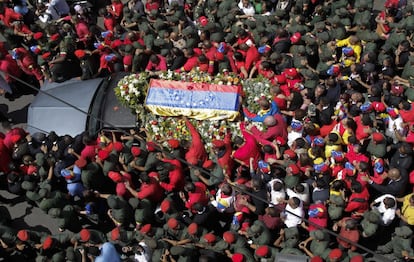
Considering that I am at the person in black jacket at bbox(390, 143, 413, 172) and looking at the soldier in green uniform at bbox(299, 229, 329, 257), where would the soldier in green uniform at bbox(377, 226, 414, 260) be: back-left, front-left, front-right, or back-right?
front-left

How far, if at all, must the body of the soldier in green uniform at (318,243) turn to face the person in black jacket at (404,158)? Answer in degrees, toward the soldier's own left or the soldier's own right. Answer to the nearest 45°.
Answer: approximately 135° to the soldier's own right

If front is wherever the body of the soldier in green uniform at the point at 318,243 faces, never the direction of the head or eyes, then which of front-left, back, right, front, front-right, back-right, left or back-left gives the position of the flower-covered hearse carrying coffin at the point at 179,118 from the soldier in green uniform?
front-right

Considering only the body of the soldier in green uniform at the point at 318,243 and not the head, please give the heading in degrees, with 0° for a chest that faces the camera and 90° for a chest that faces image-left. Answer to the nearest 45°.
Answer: approximately 90°

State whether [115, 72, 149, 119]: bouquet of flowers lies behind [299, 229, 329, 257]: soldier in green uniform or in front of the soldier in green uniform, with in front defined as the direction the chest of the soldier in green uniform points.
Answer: in front

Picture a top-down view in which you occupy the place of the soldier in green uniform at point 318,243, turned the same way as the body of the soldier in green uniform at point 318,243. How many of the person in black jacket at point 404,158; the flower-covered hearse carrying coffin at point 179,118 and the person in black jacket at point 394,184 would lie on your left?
0

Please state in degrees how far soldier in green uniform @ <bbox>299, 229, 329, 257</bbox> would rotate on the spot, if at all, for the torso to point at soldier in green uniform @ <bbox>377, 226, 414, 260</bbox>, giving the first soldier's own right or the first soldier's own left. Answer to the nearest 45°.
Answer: approximately 180°

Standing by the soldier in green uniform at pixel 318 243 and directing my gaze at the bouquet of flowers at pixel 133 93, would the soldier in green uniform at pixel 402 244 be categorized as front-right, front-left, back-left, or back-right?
back-right

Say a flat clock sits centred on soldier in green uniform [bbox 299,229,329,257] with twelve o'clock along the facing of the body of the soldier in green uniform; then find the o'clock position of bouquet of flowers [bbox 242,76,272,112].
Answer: The bouquet of flowers is roughly at 2 o'clock from the soldier in green uniform.

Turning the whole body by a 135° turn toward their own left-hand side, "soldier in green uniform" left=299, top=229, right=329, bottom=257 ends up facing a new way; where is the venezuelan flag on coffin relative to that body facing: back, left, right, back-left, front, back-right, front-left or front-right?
back

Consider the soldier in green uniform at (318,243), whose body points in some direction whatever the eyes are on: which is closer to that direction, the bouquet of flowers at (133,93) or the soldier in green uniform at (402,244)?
the bouquet of flowers
